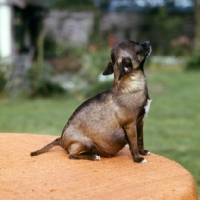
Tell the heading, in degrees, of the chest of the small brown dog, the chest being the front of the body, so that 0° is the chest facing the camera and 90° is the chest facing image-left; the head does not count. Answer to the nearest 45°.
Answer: approximately 270°

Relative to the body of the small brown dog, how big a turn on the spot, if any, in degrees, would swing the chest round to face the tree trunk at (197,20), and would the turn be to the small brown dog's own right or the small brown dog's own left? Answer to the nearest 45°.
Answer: approximately 90° to the small brown dog's own left
